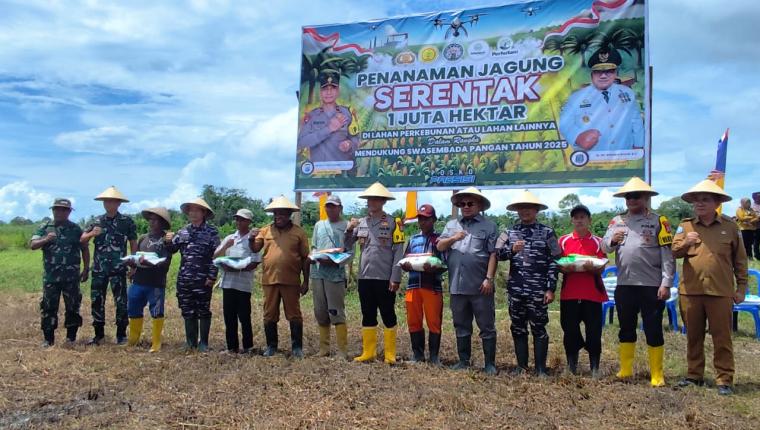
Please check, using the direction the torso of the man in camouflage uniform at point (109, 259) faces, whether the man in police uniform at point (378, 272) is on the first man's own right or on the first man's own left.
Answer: on the first man's own left

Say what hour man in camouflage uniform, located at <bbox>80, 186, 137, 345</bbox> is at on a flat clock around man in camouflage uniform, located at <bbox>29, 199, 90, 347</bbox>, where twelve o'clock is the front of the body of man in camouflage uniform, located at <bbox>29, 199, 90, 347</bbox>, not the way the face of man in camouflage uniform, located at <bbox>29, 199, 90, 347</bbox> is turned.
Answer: man in camouflage uniform, located at <bbox>80, 186, 137, 345</bbox> is roughly at 10 o'clock from man in camouflage uniform, located at <bbox>29, 199, 90, 347</bbox>.

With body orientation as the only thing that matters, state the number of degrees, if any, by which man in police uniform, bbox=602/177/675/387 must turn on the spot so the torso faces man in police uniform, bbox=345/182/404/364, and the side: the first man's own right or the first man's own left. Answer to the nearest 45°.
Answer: approximately 45° to the first man's own right

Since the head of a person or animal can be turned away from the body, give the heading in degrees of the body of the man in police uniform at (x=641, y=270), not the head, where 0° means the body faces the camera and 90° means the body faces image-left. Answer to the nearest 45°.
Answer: approximately 45°

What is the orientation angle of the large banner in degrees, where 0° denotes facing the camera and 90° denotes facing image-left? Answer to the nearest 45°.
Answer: approximately 0°

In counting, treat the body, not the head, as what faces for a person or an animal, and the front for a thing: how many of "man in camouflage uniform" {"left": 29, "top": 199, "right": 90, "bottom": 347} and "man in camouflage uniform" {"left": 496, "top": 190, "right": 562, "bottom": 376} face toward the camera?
2

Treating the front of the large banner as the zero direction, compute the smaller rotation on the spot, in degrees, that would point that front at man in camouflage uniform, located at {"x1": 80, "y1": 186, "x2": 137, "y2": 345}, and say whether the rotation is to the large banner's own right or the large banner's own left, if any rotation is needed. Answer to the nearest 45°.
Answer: approximately 45° to the large banner's own right
